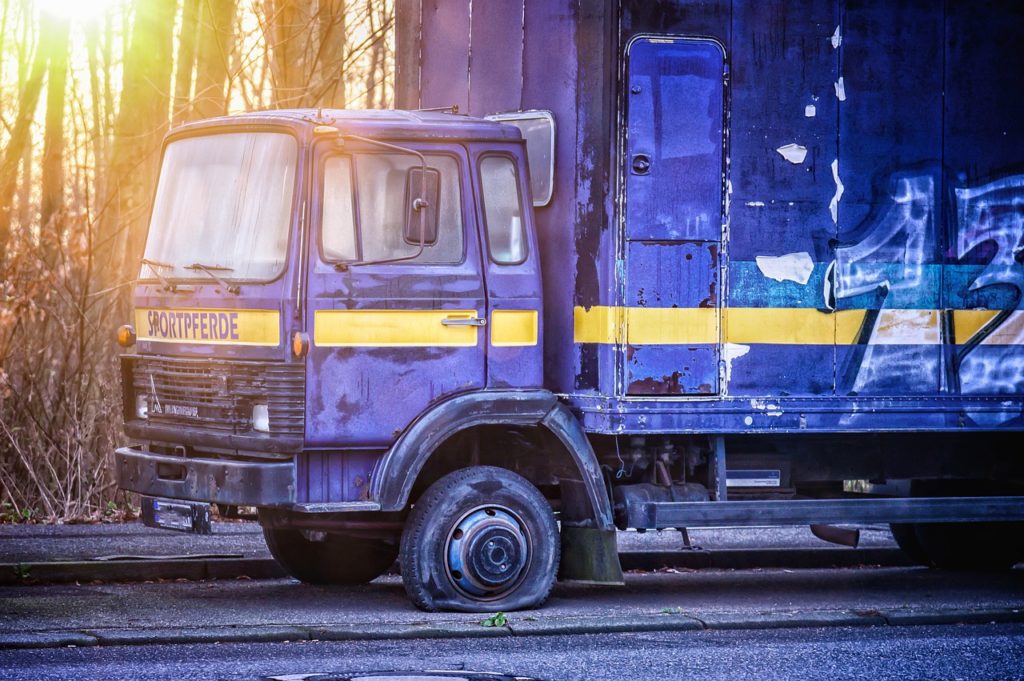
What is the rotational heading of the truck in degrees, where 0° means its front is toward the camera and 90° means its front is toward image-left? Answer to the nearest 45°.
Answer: approximately 45°

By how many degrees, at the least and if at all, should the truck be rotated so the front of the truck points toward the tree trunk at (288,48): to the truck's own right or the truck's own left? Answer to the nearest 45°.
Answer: approximately 90° to the truck's own right

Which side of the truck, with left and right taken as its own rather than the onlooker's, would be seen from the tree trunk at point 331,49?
right

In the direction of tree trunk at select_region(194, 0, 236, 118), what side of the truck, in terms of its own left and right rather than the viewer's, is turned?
right

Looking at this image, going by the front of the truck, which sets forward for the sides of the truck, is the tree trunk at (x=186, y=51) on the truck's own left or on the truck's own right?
on the truck's own right
